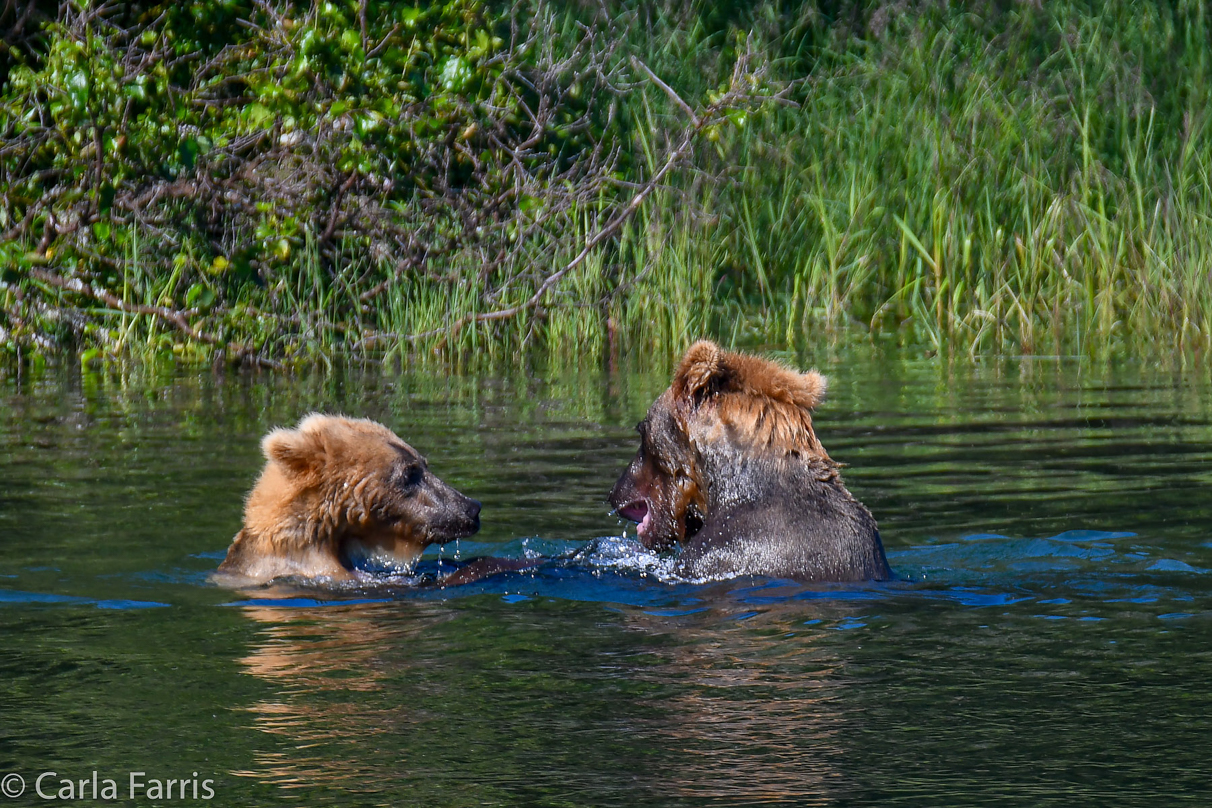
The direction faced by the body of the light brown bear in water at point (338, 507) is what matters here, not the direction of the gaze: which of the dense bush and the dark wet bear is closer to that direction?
the dark wet bear

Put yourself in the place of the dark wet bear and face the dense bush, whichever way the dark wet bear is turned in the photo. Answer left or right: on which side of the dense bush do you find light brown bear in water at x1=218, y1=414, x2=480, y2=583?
left

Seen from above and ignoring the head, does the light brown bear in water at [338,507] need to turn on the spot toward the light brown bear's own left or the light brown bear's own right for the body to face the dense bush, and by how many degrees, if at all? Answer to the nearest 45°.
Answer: approximately 90° to the light brown bear's own left

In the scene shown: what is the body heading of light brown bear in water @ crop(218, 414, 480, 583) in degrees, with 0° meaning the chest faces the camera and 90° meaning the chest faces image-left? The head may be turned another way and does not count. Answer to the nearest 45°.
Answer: approximately 270°

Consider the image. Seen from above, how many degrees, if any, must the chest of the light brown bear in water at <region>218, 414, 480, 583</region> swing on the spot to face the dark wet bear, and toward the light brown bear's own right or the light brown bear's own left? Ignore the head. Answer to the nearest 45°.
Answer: approximately 45° to the light brown bear's own right
